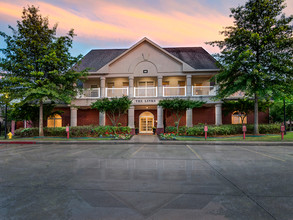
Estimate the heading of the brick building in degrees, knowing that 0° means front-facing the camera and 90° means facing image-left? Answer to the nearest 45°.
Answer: approximately 0°

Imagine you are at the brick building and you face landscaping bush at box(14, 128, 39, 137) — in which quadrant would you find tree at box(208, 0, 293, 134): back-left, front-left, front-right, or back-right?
back-left

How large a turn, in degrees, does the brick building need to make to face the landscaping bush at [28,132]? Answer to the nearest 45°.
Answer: approximately 90° to its right

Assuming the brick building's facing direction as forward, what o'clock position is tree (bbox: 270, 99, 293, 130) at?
The tree is roughly at 9 o'clock from the brick building.

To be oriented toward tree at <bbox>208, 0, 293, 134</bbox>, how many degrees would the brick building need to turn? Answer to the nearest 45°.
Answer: approximately 45° to its left

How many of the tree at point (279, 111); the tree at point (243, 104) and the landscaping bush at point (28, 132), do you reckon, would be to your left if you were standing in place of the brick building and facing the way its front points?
2
